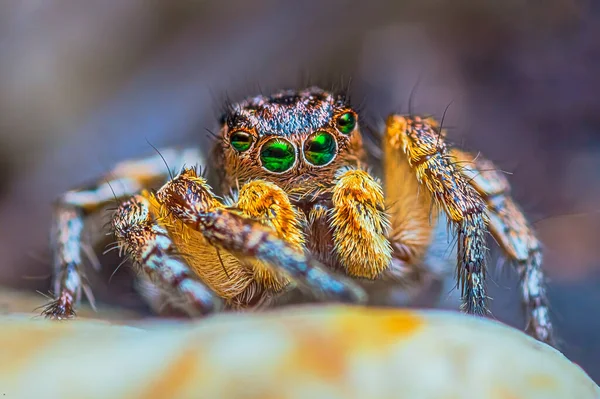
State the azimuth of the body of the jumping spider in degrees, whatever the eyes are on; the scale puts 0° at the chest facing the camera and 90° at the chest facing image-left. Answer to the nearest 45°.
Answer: approximately 0°
